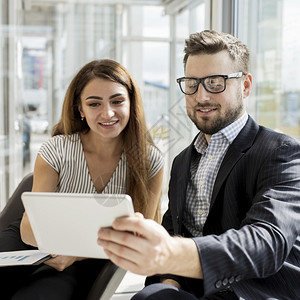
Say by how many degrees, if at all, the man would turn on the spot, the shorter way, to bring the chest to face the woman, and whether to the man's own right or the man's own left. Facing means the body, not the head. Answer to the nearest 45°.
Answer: approximately 90° to the man's own right

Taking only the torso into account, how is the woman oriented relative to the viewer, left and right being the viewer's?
facing the viewer

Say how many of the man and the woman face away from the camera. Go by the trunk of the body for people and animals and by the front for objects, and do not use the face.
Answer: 0

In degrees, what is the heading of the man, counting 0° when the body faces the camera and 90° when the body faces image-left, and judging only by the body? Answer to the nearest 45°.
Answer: approximately 45°

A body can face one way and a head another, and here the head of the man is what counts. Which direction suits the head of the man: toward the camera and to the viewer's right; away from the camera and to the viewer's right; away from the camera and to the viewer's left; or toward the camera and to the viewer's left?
toward the camera and to the viewer's left

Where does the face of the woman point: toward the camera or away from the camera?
toward the camera
